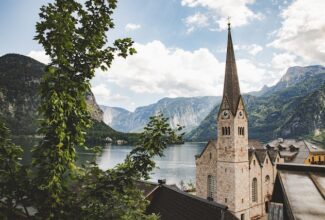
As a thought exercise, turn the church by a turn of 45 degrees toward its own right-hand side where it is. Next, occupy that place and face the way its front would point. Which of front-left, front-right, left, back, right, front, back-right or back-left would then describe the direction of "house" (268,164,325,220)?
left

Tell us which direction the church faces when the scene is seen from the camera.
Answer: facing the viewer and to the left of the viewer

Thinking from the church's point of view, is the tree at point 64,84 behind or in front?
in front
